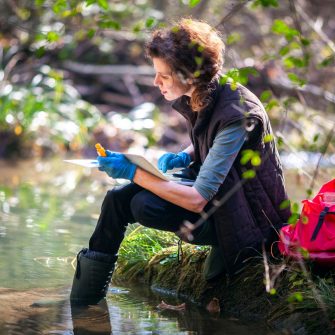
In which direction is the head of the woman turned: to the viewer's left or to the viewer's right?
to the viewer's left

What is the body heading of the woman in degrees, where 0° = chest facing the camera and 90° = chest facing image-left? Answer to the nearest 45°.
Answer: approximately 90°
